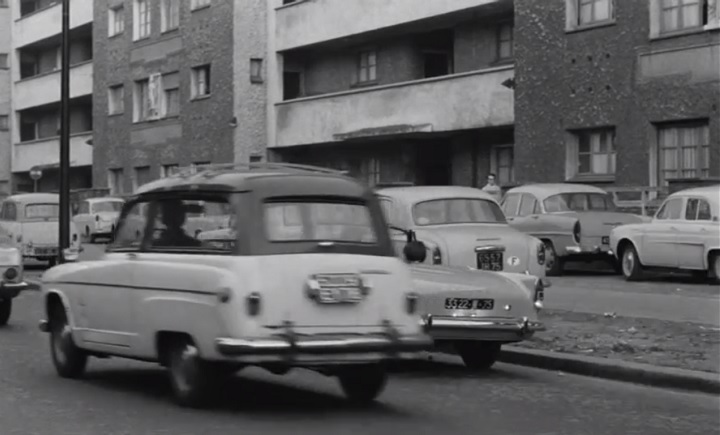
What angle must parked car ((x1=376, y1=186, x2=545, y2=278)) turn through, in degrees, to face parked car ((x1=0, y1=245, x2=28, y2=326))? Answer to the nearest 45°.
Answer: approximately 45° to its left

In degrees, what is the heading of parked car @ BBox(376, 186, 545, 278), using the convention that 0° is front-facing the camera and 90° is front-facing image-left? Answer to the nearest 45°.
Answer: approximately 135°

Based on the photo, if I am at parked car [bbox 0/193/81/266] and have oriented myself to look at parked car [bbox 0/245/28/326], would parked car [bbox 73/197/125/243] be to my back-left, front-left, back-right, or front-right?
back-left
